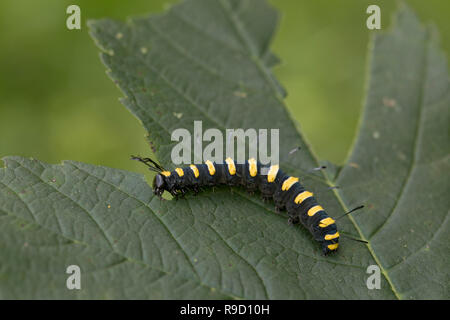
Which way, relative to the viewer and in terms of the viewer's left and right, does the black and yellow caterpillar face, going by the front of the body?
facing to the left of the viewer
